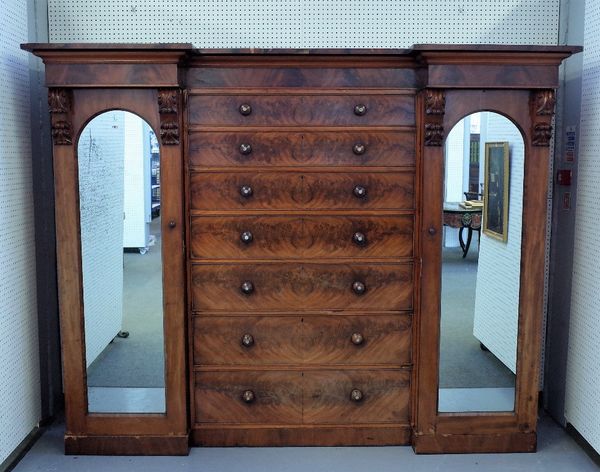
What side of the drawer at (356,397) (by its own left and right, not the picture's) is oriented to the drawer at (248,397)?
right

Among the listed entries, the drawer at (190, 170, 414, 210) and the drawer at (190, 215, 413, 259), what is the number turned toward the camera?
2

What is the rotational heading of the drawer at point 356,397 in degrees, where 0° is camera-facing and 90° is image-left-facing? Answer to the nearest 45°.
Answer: approximately 0°
